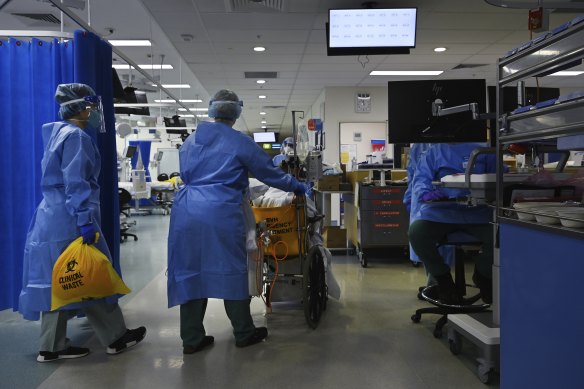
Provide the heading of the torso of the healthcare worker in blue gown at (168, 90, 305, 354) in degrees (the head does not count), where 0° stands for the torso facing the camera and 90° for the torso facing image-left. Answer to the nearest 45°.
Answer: approximately 225°

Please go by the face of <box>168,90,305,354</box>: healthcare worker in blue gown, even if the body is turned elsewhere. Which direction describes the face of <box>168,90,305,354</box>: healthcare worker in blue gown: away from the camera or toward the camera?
away from the camera

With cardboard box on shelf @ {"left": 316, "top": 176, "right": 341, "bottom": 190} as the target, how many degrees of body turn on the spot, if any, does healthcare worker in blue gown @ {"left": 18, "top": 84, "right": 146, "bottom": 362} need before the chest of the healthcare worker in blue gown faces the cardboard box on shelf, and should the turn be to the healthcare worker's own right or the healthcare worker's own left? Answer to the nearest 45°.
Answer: approximately 45° to the healthcare worker's own left

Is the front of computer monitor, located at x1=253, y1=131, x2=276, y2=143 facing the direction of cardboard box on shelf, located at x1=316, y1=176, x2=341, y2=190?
yes

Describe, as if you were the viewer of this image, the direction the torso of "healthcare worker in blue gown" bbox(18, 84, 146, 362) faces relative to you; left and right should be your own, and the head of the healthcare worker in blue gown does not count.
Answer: facing to the right of the viewer

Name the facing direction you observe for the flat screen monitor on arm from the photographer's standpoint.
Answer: facing away from the viewer

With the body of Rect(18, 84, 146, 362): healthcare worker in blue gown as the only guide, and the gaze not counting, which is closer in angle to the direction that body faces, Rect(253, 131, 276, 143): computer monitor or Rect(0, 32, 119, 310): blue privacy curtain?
the computer monitor

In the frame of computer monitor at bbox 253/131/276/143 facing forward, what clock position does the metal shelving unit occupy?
The metal shelving unit is roughly at 12 o'clock from the computer monitor.
